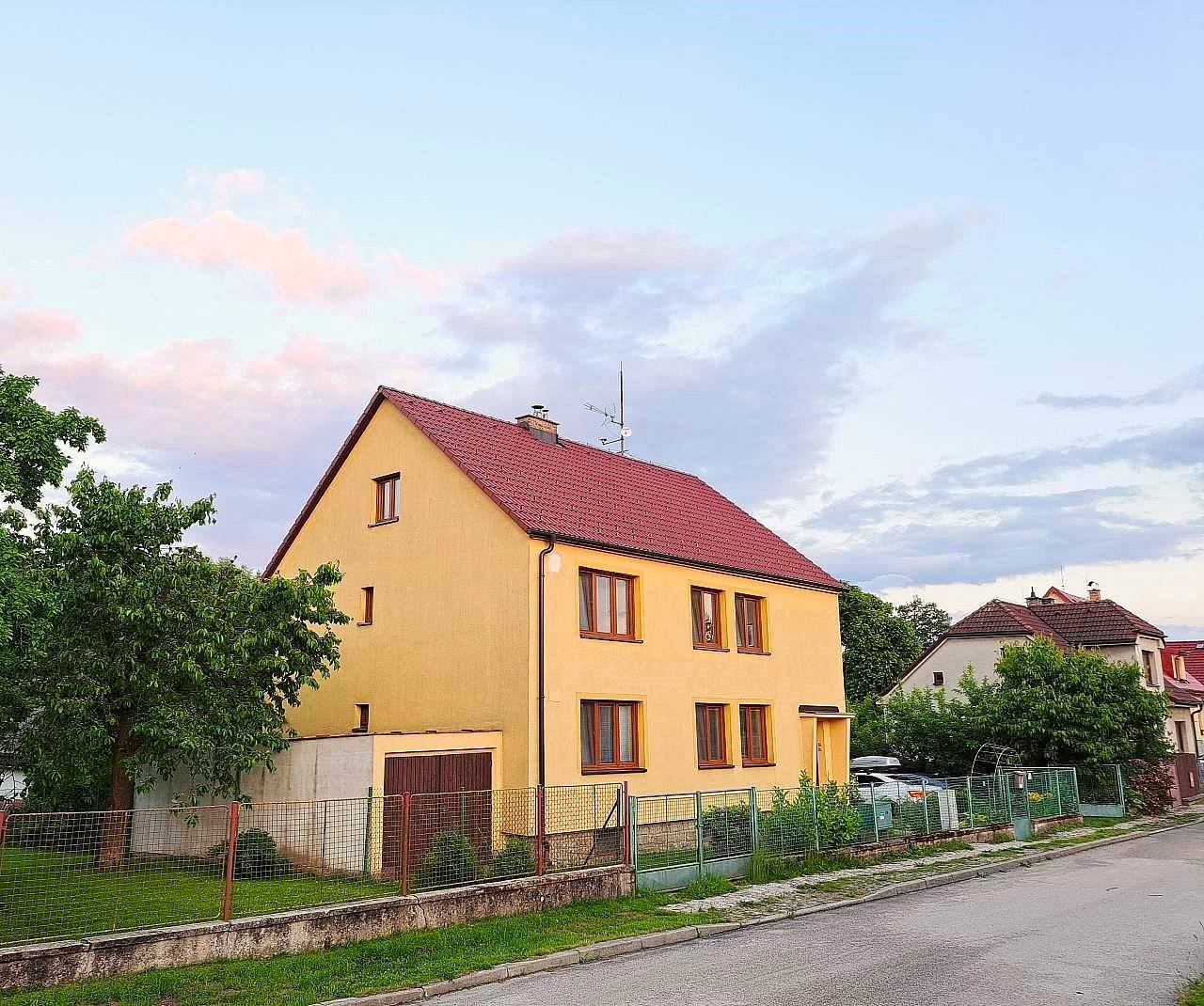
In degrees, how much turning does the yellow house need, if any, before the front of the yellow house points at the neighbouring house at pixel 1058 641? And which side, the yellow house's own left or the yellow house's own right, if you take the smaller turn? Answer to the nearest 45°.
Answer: approximately 90° to the yellow house's own left

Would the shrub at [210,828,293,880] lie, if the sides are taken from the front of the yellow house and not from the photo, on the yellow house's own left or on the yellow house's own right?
on the yellow house's own right

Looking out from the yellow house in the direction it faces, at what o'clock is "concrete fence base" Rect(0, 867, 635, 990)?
The concrete fence base is roughly at 2 o'clock from the yellow house.

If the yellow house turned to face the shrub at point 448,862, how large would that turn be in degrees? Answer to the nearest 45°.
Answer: approximately 45° to its right

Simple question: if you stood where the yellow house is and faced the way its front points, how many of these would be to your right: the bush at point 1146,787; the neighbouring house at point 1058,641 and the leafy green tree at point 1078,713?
0

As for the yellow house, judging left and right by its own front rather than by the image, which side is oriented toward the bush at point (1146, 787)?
left

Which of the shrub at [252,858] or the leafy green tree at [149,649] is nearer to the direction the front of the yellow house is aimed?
the shrub

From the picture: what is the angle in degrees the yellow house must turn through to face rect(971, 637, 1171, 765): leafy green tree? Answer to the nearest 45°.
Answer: approximately 90° to its left

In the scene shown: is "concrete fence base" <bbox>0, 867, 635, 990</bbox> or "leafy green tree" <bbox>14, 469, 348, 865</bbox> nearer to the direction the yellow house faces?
the concrete fence base

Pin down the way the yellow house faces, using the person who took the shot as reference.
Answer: facing the viewer and to the right of the viewer
